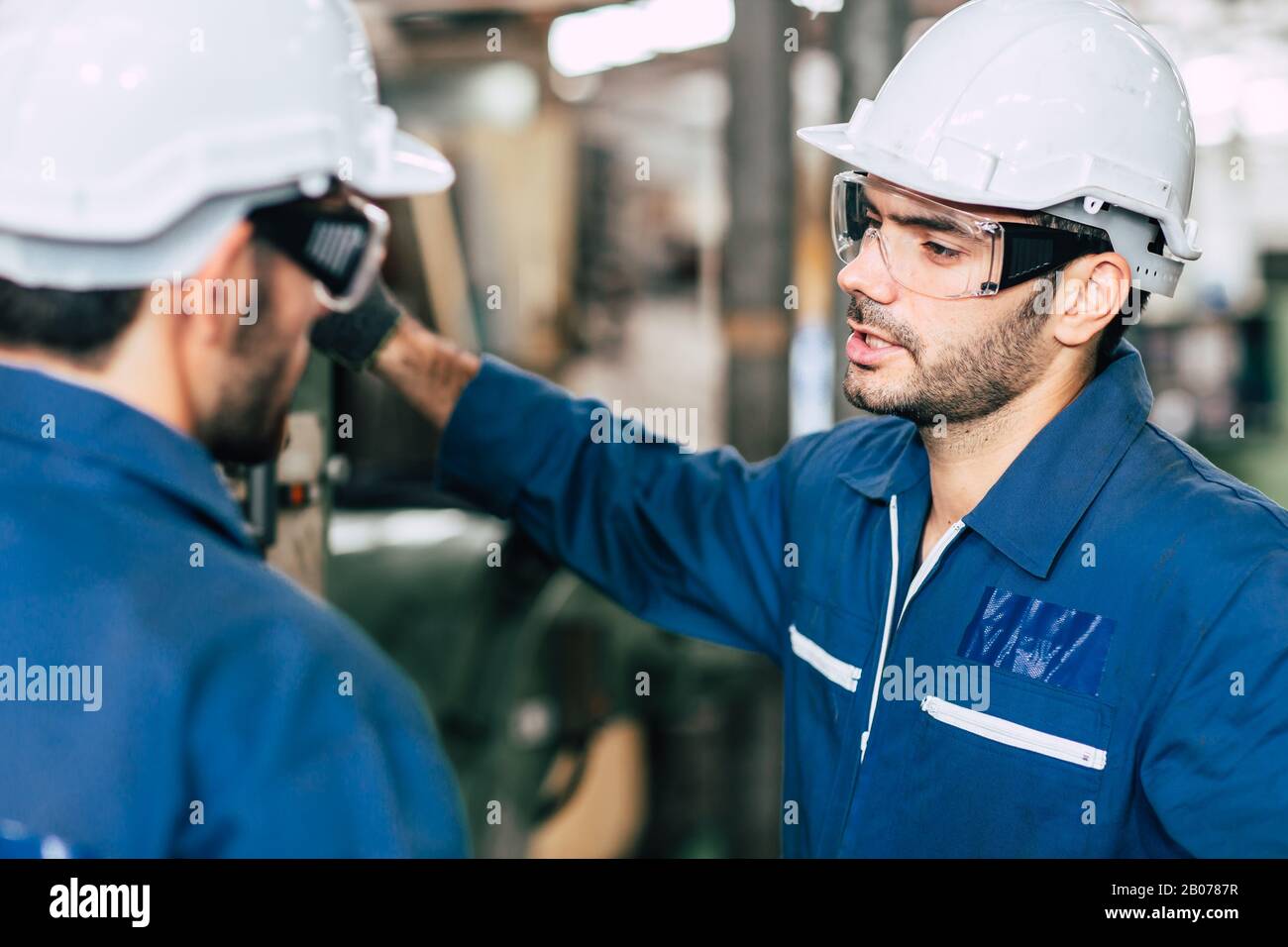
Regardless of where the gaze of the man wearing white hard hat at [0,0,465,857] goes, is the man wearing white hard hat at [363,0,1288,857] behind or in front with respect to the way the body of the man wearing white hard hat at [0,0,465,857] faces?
in front

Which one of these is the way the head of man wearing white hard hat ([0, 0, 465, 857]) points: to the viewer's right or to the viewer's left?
to the viewer's right

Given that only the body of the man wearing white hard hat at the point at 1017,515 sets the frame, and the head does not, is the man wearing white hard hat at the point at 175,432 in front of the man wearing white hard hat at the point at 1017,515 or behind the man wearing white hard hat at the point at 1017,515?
in front

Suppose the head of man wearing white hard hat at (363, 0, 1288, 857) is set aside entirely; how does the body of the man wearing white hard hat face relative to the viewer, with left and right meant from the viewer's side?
facing the viewer and to the left of the viewer

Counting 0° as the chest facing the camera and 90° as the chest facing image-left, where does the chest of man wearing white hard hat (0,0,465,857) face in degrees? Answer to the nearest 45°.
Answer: approximately 225°

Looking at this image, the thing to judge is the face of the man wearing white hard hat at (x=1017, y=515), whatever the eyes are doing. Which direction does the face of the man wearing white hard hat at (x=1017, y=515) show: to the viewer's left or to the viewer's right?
to the viewer's left
